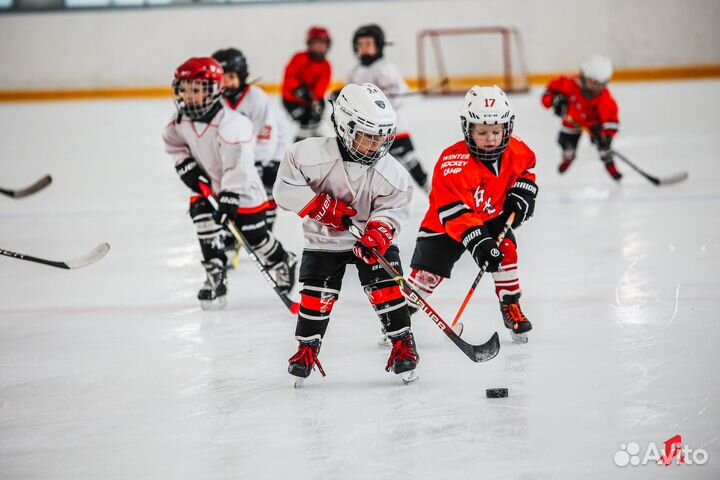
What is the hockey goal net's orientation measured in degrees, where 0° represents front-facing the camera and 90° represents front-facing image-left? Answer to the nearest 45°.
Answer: approximately 0°

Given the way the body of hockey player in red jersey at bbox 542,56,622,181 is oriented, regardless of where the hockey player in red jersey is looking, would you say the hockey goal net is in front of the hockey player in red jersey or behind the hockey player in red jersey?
behind

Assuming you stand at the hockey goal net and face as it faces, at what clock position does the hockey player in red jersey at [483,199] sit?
The hockey player in red jersey is roughly at 12 o'clock from the hockey goal net.

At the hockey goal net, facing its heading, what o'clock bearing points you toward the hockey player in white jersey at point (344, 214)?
The hockey player in white jersey is roughly at 12 o'clock from the hockey goal net.

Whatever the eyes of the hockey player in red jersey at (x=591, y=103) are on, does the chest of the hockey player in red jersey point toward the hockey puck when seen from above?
yes

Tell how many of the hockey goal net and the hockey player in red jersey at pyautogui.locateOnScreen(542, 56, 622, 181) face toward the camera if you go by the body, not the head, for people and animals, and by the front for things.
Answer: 2

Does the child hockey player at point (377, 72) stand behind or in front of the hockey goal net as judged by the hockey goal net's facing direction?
in front

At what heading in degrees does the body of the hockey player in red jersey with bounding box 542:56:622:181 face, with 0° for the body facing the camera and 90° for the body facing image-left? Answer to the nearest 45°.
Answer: approximately 0°

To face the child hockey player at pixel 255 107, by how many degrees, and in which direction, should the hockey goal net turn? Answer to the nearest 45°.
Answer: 0° — it already faces them

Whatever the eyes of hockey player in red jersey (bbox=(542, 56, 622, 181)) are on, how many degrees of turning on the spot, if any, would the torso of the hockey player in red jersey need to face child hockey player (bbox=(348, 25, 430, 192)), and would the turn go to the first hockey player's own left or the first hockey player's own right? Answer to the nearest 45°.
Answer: approximately 90° to the first hockey player's own right

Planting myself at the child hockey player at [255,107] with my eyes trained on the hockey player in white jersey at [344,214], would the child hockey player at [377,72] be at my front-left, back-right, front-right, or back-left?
back-left

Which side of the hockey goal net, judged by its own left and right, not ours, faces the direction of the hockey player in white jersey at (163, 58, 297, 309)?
front
